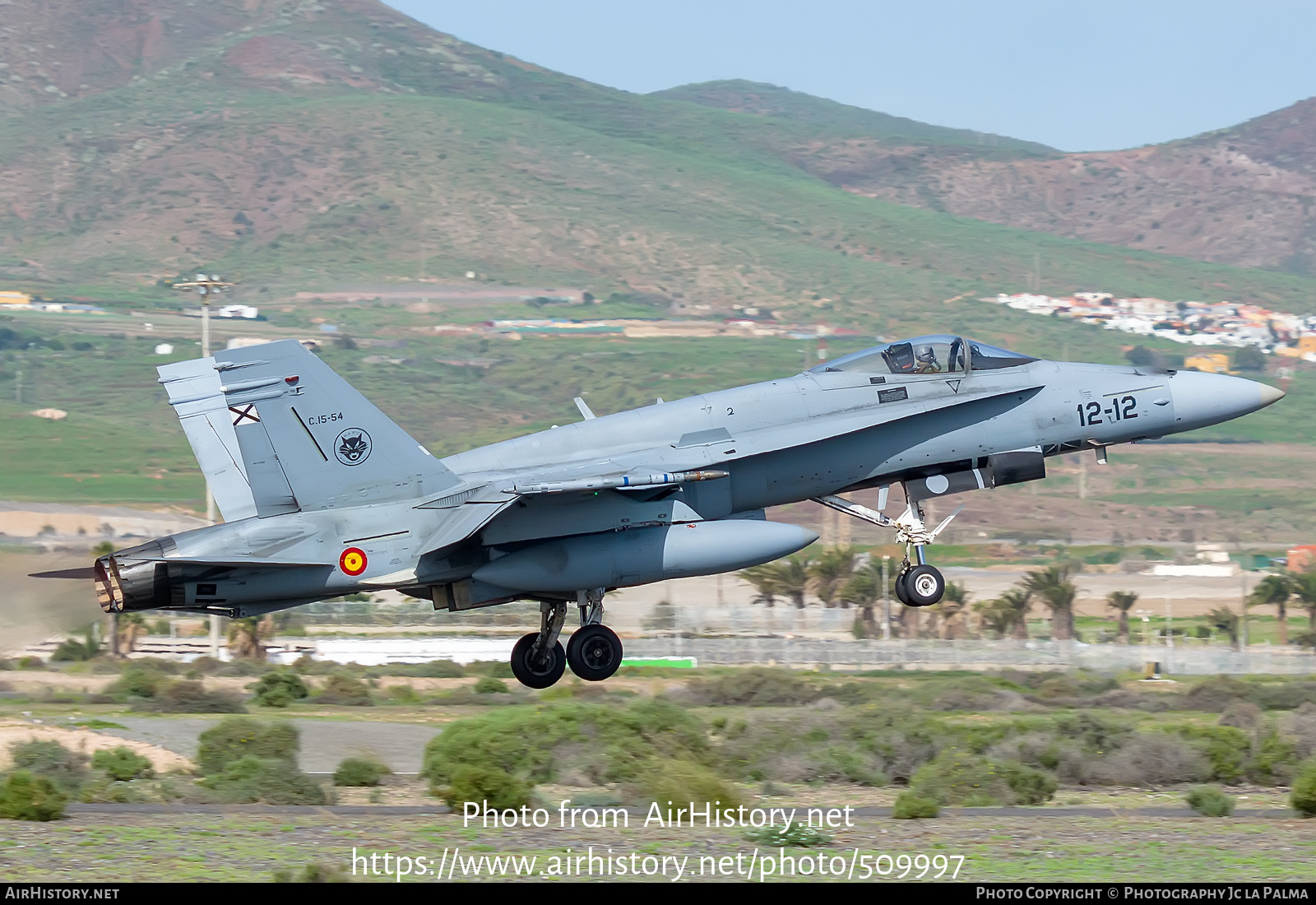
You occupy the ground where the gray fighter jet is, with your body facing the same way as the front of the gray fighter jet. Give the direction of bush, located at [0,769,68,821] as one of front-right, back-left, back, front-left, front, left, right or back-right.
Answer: back

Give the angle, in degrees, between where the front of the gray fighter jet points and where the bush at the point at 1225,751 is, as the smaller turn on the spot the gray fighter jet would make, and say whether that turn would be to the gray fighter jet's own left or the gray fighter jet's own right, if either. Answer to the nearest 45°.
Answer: approximately 45° to the gray fighter jet's own left

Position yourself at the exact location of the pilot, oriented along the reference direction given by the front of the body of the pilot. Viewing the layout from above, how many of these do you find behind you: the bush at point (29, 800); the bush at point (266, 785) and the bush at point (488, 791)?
3

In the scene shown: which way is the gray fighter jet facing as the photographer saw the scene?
facing to the right of the viewer

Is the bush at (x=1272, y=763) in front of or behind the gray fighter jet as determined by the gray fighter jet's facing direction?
in front

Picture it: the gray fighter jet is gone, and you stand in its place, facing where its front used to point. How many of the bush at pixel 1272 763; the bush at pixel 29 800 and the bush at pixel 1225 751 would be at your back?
1

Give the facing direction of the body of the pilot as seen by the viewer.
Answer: to the viewer's right

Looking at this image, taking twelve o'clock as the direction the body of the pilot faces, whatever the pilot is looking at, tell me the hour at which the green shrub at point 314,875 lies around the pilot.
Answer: The green shrub is roughly at 4 o'clock from the pilot.

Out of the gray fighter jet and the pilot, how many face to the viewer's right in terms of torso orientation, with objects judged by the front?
2
